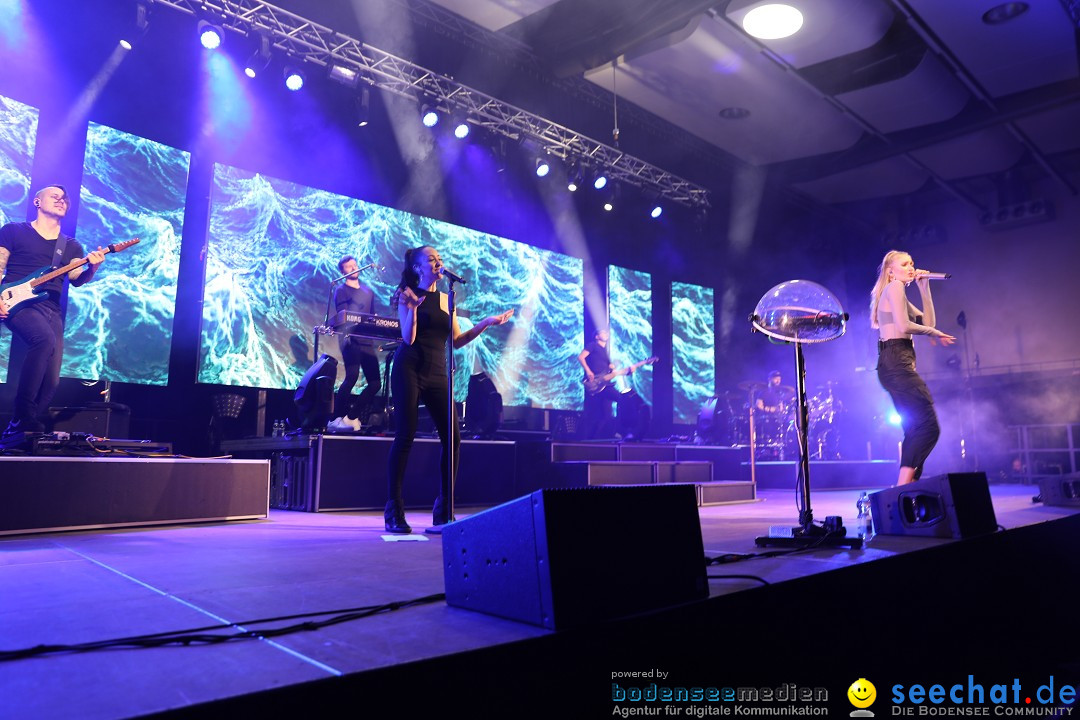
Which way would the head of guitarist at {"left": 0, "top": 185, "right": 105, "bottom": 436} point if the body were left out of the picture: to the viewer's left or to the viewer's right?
to the viewer's right

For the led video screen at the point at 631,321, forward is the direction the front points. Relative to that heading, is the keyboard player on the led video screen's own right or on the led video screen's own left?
on the led video screen's own right

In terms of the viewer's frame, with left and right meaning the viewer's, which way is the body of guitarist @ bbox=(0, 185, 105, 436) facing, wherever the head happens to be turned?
facing the viewer and to the right of the viewer

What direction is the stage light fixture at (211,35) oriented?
toward the camera

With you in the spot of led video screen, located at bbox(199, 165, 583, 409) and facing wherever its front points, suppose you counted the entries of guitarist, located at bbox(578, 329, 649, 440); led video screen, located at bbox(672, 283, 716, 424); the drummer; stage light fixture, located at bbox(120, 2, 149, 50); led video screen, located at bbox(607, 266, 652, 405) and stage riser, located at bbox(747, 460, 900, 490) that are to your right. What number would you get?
1

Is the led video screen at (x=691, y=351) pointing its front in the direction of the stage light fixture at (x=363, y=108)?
no

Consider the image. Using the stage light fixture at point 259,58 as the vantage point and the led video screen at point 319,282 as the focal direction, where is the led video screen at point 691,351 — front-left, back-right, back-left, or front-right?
front-right

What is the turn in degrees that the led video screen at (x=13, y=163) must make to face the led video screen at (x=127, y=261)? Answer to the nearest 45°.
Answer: approximately 45° to its left

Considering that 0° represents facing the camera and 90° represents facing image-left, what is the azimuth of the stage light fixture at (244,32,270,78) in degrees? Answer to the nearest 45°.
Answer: approximately 45°

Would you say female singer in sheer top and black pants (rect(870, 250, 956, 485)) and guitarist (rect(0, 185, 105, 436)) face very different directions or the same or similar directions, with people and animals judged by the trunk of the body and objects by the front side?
same or similar directions

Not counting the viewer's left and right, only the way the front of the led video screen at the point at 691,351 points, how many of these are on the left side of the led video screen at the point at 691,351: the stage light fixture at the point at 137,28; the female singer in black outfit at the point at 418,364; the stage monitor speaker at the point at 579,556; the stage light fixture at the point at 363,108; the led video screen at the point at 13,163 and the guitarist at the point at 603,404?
0

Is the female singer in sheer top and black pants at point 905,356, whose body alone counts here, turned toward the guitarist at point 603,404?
no

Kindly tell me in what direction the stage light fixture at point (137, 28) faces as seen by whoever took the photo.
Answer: facing the viewer and to the left of the viewer
